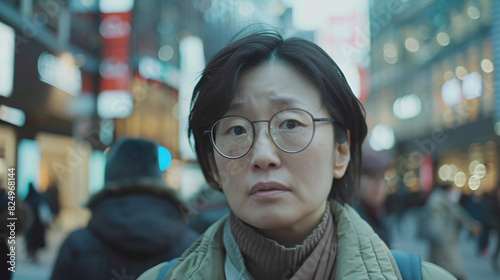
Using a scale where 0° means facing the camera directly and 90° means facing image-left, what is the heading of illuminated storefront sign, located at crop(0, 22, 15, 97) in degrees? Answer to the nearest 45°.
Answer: approximately 315°

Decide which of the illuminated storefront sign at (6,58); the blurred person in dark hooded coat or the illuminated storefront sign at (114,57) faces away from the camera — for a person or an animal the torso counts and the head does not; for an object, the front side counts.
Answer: the blurred person in dark hooded coat

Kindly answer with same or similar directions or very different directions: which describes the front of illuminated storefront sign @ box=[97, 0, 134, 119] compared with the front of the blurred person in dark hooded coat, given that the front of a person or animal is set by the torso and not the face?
very different directions

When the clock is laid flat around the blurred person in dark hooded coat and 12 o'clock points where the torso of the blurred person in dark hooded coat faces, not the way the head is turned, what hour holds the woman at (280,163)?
The woman is roughly at 5 o'clock from the blurred person in dark hooded coat.

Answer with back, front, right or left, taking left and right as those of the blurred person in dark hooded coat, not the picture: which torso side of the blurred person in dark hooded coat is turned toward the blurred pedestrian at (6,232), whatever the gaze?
left

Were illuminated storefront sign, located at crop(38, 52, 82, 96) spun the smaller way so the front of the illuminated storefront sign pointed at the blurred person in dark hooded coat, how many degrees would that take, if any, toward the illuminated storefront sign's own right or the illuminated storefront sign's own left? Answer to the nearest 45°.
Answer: approximately 45° to the illuminated storefront sign's own right

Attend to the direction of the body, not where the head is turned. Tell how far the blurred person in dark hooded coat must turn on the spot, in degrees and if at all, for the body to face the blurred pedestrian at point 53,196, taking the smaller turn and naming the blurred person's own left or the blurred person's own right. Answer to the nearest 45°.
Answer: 0° — they already face them

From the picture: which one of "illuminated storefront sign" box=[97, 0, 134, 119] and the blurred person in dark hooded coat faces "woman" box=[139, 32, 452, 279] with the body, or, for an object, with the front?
the illuminated storefront sign

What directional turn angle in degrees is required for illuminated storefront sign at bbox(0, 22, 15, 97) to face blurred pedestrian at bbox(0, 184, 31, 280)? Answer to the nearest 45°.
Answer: approximately 45° to its right

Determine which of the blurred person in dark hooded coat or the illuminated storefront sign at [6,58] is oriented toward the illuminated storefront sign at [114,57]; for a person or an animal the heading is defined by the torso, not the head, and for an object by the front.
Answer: the blurred person in dark hooded coat

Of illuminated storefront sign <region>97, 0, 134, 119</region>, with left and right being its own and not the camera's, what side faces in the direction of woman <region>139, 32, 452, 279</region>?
front

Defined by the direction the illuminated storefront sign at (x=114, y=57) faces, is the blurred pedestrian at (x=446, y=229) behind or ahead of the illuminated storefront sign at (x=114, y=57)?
ahead

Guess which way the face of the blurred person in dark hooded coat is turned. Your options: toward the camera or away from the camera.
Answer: away from the camera

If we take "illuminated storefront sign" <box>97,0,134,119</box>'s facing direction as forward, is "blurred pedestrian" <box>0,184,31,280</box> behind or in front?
in front

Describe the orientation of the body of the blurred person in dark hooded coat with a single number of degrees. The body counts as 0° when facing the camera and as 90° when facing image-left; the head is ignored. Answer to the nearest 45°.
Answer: approximately 180°
